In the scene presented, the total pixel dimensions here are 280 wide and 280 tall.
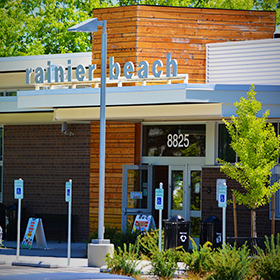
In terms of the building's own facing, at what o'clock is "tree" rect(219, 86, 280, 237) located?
The tree is roughly at 11 o'clock from the building.

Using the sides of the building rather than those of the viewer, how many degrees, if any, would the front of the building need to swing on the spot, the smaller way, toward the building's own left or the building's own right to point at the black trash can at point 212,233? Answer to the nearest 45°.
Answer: approximately 45° to the building's own left

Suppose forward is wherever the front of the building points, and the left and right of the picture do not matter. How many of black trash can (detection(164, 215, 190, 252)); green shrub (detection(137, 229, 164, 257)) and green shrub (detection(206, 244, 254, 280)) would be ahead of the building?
3

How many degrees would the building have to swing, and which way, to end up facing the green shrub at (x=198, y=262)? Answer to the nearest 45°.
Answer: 0° — it already faces it

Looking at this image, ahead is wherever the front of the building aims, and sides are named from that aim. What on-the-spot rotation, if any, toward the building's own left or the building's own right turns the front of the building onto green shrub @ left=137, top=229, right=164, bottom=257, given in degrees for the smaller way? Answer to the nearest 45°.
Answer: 0° — it already faces it

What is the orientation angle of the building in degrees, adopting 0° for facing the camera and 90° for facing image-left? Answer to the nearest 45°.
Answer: approximately 0°
